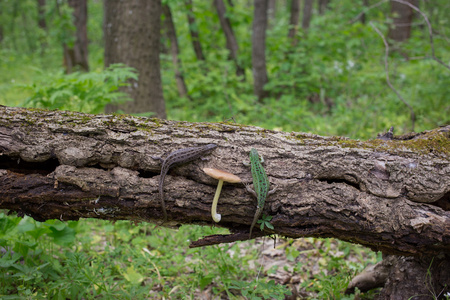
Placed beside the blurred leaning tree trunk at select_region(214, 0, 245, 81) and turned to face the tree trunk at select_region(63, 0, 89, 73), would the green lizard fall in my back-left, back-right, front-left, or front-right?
back-left

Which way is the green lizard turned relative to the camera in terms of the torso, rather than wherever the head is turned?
away from the camera

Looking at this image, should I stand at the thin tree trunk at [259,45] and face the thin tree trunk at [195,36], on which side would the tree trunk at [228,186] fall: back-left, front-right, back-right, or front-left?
back-left

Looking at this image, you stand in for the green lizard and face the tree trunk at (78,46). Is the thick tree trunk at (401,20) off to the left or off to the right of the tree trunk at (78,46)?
right

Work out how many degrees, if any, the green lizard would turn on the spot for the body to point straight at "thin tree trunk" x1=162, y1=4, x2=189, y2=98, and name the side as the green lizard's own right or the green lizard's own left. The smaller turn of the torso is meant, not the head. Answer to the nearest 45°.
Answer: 0° — it already faces it
